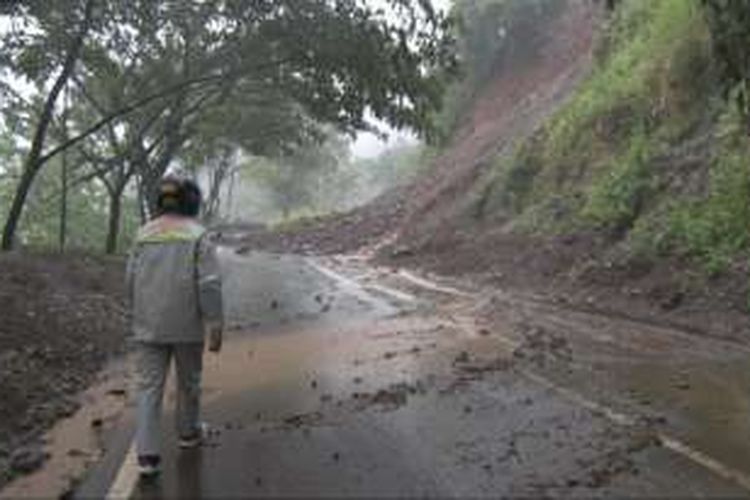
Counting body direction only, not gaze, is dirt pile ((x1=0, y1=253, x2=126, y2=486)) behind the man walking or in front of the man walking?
in front

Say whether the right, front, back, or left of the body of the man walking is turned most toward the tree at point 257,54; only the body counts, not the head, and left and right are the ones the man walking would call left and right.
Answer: front

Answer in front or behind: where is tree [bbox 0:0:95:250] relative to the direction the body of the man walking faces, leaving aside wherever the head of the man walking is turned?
in front

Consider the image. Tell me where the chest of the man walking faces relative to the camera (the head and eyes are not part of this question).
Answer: away from the camera
